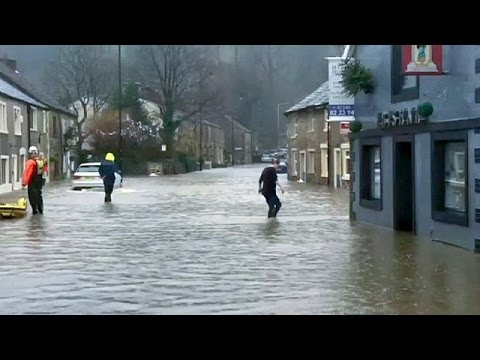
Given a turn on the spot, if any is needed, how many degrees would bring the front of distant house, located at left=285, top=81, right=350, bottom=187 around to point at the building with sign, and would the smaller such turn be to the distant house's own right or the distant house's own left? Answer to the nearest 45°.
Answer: approximately 45° to the distant house's own left

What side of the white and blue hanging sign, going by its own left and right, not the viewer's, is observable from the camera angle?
front

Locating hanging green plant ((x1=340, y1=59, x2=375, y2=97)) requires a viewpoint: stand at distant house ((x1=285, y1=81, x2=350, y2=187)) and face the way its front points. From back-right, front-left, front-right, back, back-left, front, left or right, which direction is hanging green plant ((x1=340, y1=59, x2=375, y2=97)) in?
front-left

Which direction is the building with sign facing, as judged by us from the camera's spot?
facing the viewer and to the left of the viewer

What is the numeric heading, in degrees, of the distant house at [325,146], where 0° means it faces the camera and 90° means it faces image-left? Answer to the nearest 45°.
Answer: approximately 45°

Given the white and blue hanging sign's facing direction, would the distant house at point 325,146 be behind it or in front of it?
behind

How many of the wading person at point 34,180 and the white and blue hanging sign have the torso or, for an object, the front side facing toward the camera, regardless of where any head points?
1

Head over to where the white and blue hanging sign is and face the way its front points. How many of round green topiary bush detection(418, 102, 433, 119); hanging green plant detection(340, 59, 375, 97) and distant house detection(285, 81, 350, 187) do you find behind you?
1
